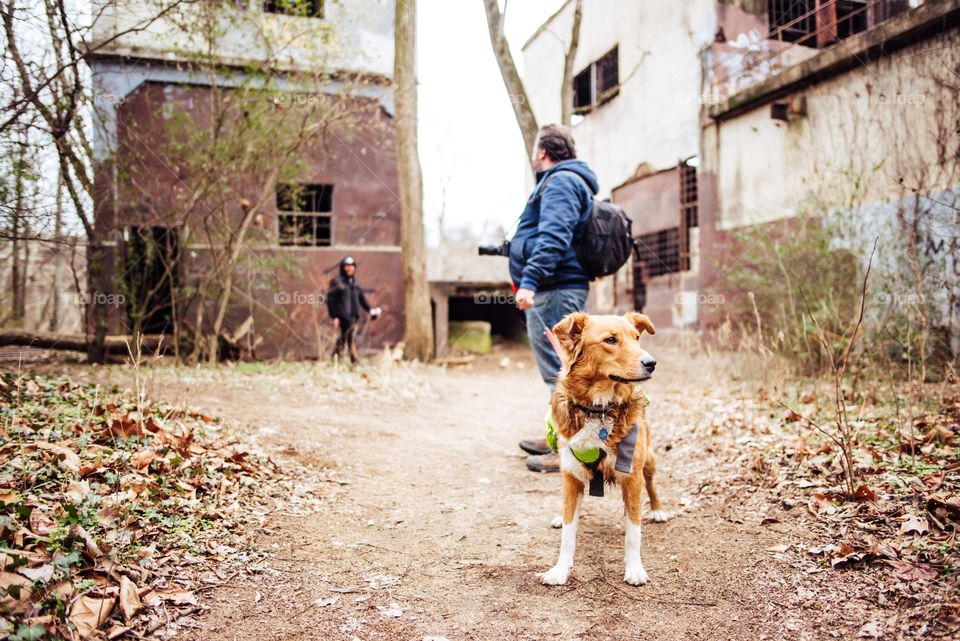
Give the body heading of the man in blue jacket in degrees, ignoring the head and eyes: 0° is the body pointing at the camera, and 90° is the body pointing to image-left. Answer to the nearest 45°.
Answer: approximately 90°

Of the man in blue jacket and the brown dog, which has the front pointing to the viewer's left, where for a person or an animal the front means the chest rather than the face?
the man in blue jacket

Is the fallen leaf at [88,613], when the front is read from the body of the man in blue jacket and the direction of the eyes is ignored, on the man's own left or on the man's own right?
on the man's own left

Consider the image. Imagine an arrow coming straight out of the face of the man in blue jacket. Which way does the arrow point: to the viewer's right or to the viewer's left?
to the viewer's left

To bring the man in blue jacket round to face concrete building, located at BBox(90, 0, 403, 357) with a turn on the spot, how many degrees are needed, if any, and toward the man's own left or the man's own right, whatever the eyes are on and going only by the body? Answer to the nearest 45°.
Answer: approximately 45° to the man's own right

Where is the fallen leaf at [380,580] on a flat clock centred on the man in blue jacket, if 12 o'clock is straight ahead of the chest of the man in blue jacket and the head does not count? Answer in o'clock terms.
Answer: The fallen leaf is roughly at 10 o'clock from the man in blue jacket.

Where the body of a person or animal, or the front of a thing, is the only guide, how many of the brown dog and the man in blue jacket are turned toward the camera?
1

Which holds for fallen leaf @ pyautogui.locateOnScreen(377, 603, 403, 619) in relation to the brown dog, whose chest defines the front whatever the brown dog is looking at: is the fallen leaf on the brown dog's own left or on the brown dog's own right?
on the brown dog's own right

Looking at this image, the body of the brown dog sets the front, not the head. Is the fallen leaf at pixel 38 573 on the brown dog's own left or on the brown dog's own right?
on the brown dog's own right

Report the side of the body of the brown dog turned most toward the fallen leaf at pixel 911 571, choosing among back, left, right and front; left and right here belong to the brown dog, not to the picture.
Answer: left

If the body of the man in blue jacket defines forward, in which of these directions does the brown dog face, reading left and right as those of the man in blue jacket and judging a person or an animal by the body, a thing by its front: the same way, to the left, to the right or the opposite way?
to the left

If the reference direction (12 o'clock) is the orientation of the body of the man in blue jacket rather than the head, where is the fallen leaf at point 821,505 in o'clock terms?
The fallen leaf is roughly at 7 o'clock from the man in blue jacket.

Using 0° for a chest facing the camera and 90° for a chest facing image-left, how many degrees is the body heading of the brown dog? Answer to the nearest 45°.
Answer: approximately 0°

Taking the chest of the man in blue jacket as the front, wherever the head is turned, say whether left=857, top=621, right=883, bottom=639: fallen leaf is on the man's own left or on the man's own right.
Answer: on the man's own left
